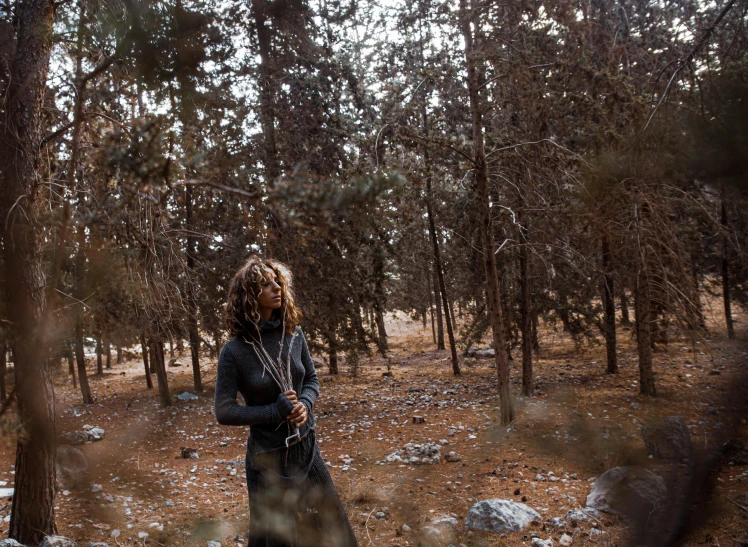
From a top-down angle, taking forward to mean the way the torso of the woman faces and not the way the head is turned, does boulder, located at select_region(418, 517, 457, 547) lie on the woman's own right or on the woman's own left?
on the woman's own left

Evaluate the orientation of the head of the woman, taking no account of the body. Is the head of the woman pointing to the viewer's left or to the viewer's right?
to the viewer's right

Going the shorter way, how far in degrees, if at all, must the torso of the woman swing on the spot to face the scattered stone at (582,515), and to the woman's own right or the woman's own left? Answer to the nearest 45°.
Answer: approximately 90° to the woman's own left

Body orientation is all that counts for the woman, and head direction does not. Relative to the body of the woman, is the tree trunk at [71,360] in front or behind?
behind

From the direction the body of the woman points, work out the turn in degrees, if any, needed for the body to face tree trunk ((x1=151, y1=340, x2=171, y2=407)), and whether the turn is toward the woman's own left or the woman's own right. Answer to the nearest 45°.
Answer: approximately 135° to the woman's own left

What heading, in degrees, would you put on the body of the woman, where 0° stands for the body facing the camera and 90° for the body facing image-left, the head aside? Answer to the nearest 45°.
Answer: approximately 315°

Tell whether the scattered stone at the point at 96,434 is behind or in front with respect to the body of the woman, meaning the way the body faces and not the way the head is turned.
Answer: behind

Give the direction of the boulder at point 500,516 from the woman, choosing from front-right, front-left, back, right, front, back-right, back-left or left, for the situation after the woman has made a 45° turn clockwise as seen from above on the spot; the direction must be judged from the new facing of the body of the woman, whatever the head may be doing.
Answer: back-left
